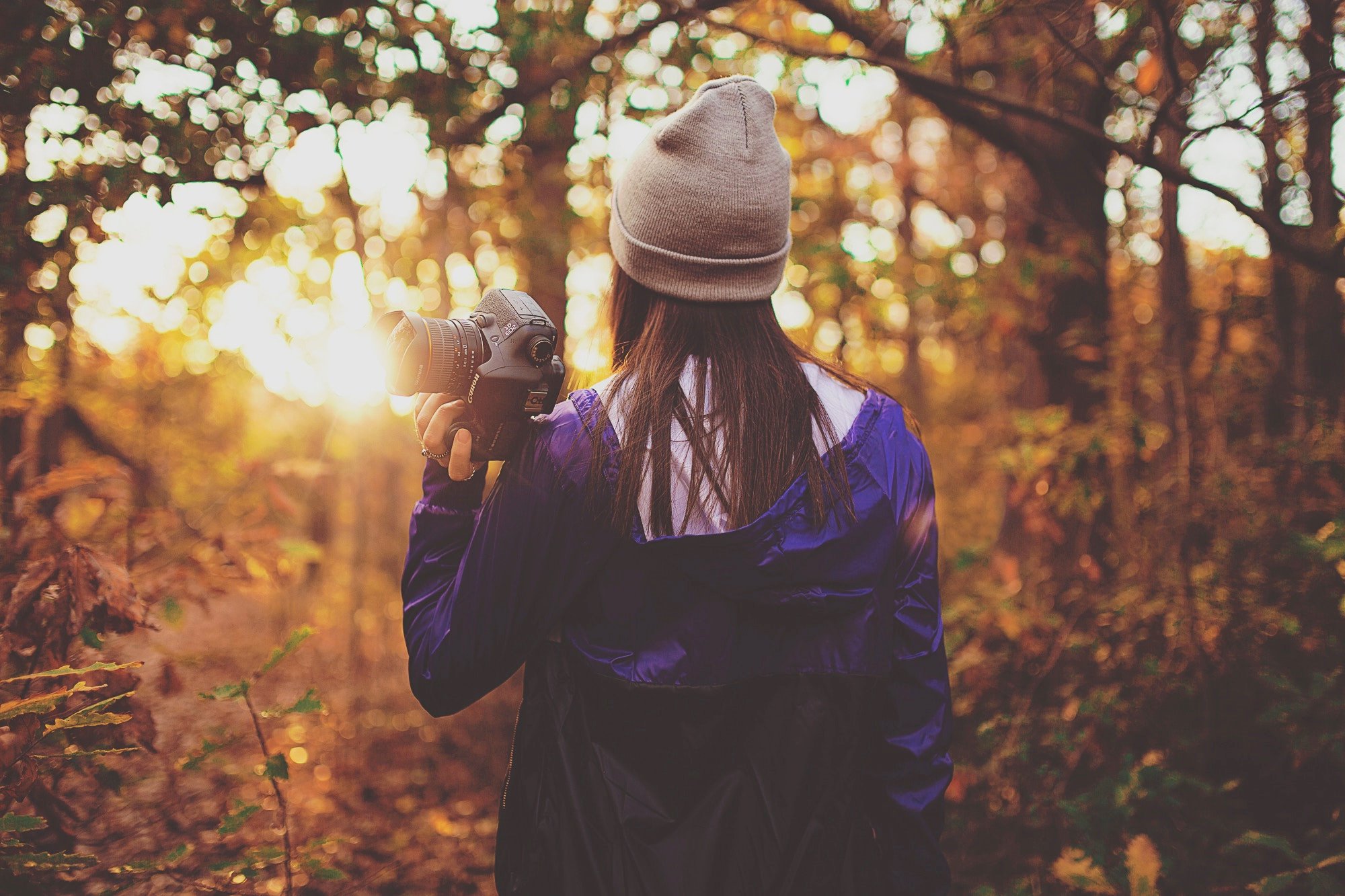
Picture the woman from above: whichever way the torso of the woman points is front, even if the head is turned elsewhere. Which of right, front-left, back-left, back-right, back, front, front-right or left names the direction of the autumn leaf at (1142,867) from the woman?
front-right

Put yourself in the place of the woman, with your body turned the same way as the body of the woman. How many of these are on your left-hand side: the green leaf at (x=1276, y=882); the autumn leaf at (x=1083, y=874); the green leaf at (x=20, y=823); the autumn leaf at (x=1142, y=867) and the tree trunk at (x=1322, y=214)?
1

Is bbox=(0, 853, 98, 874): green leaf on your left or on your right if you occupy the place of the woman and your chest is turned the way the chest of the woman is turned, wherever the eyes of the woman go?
on your left

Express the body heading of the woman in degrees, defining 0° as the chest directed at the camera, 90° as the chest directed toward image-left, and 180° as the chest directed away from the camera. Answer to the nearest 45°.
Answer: approximately 180°

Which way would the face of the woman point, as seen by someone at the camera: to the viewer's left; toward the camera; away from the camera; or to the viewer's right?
away from the camera

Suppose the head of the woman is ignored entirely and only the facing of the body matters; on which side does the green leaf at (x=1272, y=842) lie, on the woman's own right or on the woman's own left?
on the woman's own right
